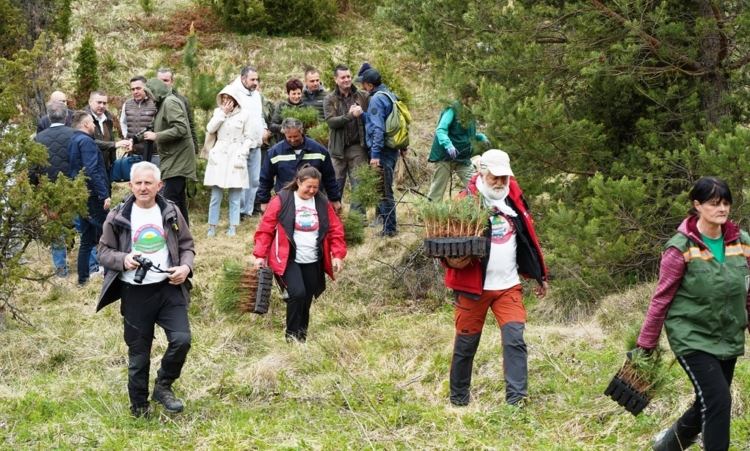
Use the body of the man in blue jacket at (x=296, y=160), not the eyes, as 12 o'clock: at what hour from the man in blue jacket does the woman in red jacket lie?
The woman in red jacket is roughly at 12 o'clock from the man in blue jacket.

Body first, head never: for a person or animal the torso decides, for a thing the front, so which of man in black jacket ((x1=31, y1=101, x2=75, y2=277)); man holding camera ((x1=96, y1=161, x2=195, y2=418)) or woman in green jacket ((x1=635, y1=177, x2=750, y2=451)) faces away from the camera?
the man in black jacket

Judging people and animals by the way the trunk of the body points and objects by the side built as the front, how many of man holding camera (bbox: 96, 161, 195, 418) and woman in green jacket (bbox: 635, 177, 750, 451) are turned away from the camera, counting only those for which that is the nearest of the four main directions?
0

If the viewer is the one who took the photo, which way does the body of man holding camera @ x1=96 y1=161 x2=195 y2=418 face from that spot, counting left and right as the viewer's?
facing the viewer

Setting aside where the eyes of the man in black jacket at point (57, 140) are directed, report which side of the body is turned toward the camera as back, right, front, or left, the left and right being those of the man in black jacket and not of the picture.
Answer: back

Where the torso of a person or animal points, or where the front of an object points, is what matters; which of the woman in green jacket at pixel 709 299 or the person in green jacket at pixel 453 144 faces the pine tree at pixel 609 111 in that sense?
the person in green jacket at pixel 453 144

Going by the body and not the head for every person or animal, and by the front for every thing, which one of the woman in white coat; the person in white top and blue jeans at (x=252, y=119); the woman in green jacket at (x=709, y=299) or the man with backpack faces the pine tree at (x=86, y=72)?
the man with backpack

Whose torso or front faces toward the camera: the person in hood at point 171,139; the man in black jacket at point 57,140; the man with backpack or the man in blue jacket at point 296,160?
the man in blue jacket

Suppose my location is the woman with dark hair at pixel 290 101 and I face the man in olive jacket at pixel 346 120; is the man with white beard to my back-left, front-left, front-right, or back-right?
front-right

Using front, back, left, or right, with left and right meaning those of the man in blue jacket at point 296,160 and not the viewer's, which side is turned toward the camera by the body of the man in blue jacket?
front

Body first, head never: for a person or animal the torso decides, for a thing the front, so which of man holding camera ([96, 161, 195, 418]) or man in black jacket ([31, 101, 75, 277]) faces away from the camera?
the man in black jacket

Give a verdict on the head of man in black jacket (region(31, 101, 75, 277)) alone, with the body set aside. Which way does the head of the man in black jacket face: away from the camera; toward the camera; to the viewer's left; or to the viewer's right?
away from the camera
